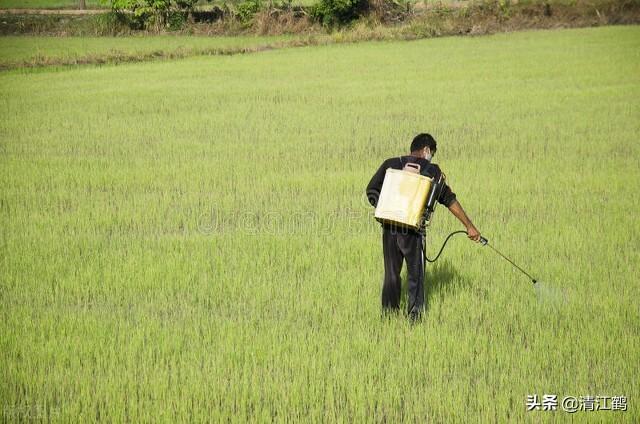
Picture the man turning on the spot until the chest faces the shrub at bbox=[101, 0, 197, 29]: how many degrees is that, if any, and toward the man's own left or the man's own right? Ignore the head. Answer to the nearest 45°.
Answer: approximately 45° to the man's own left

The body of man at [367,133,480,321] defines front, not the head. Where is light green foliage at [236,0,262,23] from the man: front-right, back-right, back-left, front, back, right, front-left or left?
front-left

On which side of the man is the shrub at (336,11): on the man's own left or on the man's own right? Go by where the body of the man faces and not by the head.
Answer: on the man's own left

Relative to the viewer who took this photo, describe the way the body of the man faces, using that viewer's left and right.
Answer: facing away from the viewer and to the right of the viewer
